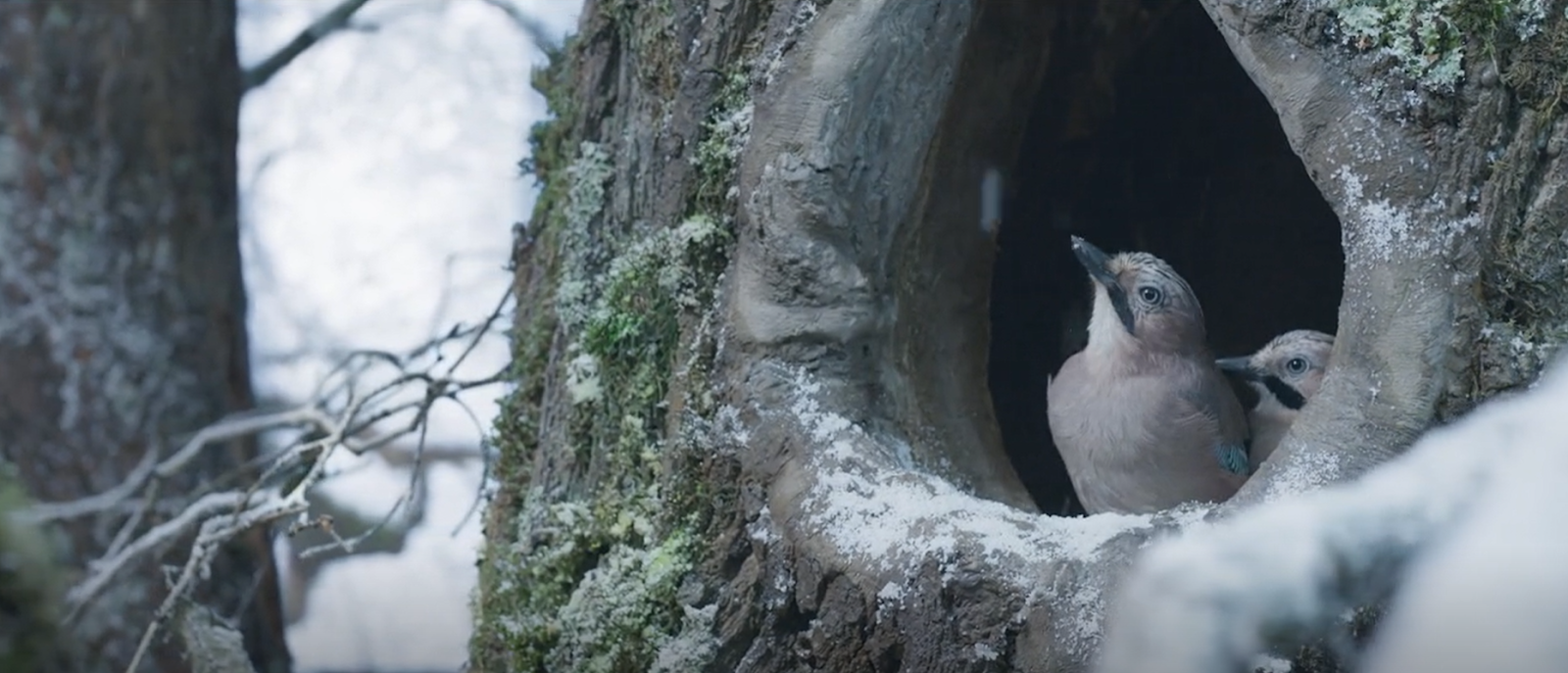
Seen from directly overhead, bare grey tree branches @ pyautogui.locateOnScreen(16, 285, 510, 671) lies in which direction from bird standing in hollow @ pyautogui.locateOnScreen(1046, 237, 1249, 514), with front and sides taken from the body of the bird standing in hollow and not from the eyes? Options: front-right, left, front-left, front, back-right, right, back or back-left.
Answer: front-right

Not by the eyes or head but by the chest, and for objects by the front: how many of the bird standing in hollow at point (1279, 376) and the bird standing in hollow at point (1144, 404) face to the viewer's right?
0

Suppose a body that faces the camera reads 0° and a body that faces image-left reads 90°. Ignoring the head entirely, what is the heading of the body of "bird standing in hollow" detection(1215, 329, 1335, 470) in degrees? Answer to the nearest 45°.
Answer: approximately 90°

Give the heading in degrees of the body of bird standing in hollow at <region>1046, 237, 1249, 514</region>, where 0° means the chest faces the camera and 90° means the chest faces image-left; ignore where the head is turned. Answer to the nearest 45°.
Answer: approximately 45°

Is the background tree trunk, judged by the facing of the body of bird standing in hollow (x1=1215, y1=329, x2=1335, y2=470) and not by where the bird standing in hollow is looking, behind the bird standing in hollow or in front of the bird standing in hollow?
in front

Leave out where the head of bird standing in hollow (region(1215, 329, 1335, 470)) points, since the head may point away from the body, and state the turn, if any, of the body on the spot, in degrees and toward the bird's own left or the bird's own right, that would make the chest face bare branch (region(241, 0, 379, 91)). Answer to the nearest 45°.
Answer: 0° — it already faces it

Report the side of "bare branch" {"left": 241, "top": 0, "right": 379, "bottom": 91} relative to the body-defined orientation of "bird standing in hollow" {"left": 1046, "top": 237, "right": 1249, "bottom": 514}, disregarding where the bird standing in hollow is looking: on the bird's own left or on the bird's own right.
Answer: on the bird's own right
